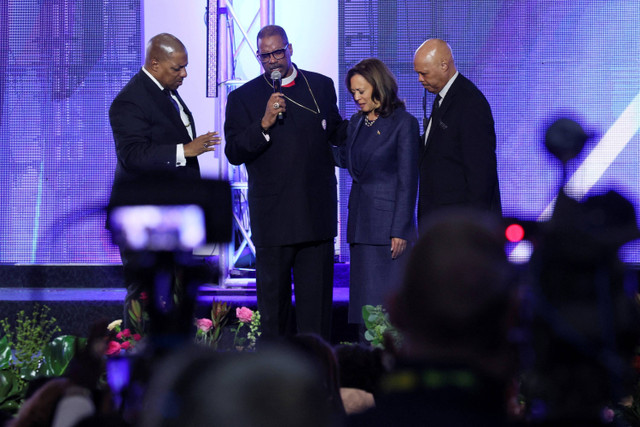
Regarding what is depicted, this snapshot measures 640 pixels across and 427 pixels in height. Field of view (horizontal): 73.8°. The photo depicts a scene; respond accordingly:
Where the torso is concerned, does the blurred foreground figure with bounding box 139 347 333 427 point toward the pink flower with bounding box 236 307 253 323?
yes

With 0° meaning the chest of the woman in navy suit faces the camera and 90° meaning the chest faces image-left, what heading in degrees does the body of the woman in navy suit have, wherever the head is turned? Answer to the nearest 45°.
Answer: approximately 45°

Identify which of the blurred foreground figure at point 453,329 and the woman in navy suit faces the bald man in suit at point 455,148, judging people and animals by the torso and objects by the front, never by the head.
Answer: the blurred foreground figure

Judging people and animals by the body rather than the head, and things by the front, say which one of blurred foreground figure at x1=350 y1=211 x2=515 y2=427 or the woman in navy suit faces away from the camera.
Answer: the blurred foreground figure

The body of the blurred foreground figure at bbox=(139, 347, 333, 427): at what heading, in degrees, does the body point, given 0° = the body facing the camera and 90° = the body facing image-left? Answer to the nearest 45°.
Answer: approximately 180°

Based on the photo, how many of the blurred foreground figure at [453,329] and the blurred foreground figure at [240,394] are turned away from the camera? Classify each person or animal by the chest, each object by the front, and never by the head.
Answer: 2

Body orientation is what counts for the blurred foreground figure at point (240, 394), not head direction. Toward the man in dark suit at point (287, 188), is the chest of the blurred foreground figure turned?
yes

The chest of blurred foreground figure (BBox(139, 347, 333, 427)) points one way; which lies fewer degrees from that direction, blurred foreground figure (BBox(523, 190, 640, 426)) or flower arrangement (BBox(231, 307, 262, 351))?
the flower arrangement

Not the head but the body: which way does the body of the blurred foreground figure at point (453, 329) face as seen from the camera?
away from the camera

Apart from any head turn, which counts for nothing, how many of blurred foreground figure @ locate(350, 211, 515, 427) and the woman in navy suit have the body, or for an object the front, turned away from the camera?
1
